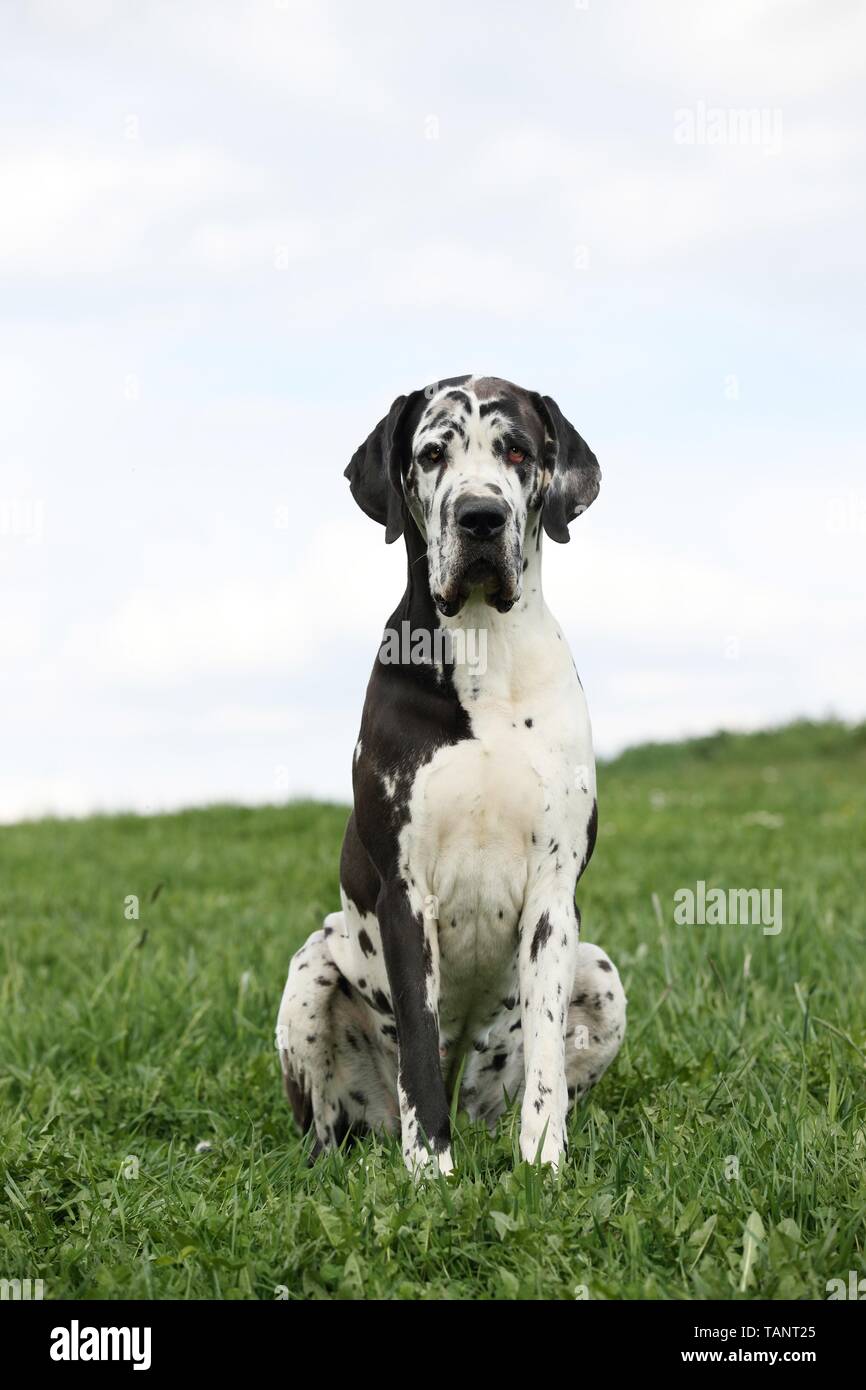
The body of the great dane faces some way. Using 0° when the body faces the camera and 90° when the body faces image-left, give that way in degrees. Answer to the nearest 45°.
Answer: approximately 0°
